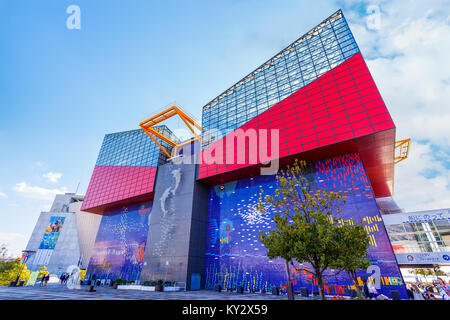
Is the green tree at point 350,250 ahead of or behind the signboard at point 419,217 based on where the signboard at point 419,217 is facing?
ahead

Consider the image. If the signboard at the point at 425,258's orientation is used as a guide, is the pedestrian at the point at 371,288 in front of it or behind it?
in front

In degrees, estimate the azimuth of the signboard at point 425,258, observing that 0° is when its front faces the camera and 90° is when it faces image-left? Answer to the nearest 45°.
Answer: approximately 0°

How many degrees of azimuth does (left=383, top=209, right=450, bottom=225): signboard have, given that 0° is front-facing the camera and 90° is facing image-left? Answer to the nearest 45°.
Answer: approximately 0°

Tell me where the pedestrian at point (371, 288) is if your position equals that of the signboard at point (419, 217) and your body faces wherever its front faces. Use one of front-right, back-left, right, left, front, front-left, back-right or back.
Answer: front-right

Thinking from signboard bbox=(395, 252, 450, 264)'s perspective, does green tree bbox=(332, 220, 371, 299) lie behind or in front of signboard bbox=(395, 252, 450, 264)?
in front

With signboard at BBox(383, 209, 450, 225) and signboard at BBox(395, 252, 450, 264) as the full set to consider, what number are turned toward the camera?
2
